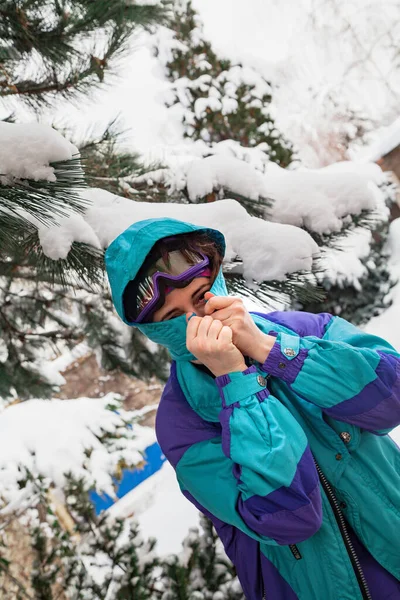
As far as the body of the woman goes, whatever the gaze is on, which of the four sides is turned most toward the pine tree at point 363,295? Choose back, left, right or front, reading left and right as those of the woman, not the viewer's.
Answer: back

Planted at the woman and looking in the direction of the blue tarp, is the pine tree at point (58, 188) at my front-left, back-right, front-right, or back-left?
front-left

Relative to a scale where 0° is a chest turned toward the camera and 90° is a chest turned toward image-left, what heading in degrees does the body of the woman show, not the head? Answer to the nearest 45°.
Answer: approximately 0°

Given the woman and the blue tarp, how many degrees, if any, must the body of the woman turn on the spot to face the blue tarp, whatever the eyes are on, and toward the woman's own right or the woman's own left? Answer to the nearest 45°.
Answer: approximately 180°
